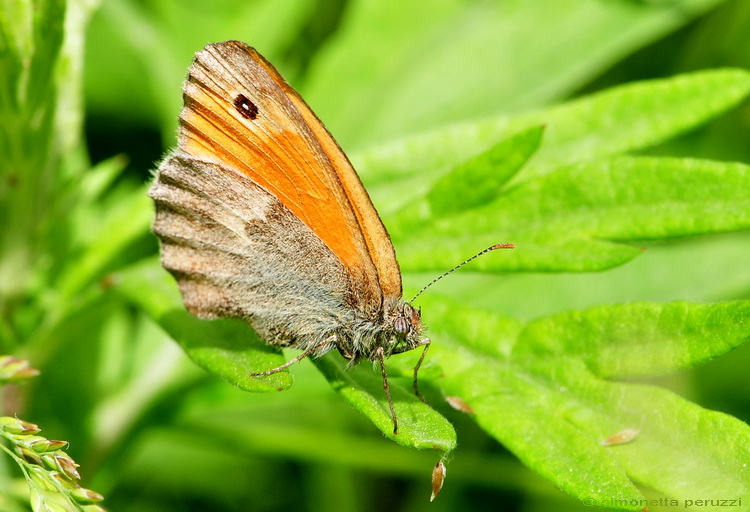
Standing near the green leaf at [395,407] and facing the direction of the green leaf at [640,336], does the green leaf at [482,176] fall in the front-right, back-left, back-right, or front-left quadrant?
front-left

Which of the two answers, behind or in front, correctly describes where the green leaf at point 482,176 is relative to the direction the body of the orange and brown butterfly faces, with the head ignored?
in front

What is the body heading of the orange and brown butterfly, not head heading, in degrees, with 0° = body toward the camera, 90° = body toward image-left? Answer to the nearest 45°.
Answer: approximately 270°

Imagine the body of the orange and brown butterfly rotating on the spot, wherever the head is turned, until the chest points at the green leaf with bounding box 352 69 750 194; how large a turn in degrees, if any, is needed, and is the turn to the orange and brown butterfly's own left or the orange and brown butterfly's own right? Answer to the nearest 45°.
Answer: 0° — it already faces it

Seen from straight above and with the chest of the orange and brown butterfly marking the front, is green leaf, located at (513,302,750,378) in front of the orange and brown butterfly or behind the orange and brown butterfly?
in front

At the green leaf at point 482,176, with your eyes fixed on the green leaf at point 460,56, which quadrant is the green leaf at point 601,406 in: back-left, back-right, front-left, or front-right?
back-right
